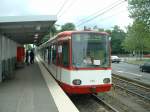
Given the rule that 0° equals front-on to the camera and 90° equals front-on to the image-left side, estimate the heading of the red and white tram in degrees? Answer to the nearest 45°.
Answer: approximately 315°

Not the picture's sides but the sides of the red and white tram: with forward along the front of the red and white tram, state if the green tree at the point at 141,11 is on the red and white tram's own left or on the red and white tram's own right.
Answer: on the red and white tram's own left
